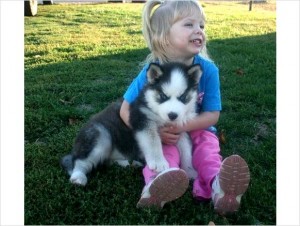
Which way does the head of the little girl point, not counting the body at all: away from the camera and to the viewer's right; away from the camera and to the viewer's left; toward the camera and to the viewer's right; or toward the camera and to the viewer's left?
toward the camera and to the viewer's right

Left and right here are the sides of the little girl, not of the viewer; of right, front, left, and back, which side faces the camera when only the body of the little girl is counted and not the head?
front

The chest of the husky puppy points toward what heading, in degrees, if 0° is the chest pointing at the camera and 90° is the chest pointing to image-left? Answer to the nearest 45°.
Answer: approximately 315°
